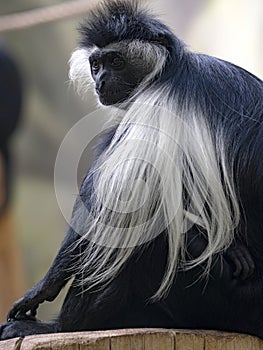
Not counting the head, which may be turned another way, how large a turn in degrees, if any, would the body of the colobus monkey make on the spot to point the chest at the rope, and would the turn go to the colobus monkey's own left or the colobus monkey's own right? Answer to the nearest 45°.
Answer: approximately 90° to the colobus monkey's own right

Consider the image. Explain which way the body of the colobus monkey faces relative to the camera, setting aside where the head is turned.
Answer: to the viewer's left

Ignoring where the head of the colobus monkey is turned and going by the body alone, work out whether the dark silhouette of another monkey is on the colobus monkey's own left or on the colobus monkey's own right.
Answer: on the colobus monkey's own right
